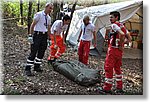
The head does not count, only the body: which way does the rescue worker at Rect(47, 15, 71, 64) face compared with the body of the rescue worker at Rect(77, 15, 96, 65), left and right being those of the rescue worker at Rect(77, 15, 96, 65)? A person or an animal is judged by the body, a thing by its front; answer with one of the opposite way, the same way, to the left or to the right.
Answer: to the left

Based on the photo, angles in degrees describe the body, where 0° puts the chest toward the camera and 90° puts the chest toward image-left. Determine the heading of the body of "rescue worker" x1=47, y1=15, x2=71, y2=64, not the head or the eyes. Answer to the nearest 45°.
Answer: approximately 315°
